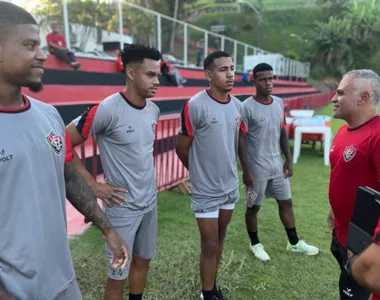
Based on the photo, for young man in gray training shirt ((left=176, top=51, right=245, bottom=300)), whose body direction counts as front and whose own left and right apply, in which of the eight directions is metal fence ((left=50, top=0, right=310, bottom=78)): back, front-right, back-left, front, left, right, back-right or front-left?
back-left

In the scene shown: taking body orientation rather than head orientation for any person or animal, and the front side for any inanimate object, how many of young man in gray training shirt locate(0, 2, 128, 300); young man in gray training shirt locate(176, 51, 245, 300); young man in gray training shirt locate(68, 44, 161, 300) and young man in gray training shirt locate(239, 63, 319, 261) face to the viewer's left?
0

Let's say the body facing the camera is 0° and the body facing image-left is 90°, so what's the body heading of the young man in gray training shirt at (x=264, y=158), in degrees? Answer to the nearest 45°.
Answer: approximately 315°

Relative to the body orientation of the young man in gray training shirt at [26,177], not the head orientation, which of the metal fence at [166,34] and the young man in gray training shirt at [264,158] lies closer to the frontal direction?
the young man in gray training shirt

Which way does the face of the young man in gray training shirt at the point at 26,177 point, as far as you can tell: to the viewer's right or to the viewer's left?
to the viewer's right

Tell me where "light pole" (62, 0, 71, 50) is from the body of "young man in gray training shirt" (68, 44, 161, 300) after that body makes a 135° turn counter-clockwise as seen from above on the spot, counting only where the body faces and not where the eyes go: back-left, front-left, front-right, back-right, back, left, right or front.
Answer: front

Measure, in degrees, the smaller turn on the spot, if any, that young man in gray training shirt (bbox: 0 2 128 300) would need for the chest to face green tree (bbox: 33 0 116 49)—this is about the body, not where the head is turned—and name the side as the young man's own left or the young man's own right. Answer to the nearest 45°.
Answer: approximately 135° to the young man's own left

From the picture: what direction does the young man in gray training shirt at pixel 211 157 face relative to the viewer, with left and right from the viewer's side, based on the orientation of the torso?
facing the viewer and to the right of the viewer

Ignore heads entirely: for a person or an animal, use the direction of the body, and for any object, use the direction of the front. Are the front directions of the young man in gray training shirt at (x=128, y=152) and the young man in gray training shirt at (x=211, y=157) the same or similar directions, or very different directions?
same or similar directions

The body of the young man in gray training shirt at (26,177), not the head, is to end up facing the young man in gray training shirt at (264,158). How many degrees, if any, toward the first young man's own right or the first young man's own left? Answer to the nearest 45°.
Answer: approximately 90° to the first young man's own left

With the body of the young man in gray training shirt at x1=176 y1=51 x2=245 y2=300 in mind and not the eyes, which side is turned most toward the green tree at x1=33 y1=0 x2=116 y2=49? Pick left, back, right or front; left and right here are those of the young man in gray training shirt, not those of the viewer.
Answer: back

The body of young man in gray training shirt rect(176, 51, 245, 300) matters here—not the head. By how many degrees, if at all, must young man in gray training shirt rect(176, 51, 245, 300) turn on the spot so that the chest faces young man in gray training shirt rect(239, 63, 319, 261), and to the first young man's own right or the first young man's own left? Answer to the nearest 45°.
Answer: approximately 90° to the first young man's own left

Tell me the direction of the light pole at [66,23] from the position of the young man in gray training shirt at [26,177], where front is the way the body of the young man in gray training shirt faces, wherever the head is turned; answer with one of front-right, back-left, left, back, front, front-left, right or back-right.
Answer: back-left

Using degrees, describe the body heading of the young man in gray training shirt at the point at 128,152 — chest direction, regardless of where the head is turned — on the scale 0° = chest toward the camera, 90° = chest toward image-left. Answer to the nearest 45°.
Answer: approximately 315°

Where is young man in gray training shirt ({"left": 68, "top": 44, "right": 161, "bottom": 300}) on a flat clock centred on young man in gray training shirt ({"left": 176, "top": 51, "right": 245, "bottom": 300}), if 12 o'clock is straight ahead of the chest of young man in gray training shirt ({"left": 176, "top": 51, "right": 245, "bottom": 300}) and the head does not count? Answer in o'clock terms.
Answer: young man in gray training shirt ({"left": 68, "top": 44, "right": 161, "bottom": 300}) is roughly at 3 o'clock from young man in gray training shirt ({"left": 176, "top": 51, "right": 245, "bottom": 300}).

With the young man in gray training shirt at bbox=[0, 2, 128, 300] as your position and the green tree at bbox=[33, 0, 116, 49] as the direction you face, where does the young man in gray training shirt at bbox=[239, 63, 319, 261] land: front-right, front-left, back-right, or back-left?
front-right

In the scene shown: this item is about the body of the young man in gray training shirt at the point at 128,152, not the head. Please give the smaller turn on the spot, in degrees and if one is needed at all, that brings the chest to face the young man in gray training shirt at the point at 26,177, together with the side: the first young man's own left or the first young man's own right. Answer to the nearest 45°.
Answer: approximately 90° to the first young man's own right

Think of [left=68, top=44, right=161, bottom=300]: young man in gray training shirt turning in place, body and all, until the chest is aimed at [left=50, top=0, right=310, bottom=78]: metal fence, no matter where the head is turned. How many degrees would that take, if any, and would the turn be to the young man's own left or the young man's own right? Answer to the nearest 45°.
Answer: approximately 135° to the young man's own left

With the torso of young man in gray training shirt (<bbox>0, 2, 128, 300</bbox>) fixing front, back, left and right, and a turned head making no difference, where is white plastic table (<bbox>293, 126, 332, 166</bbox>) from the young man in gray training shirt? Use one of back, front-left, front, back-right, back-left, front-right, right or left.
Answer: left
